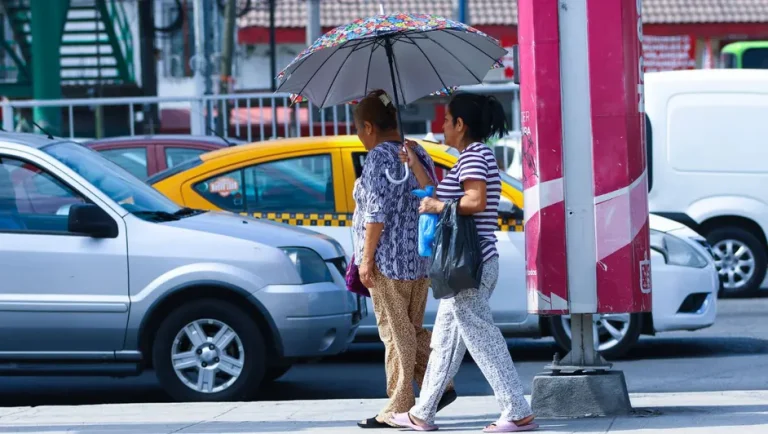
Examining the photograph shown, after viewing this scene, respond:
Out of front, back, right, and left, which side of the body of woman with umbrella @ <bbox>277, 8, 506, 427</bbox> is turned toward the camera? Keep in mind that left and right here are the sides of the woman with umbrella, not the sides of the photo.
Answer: left

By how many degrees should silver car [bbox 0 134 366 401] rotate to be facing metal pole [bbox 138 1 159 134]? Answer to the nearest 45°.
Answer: approximately 90° to its left

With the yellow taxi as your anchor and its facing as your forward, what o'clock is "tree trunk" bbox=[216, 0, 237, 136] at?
The tree trunk is roughly at 9 o'clock from the yellow taxi.

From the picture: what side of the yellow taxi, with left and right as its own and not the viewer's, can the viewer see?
right
